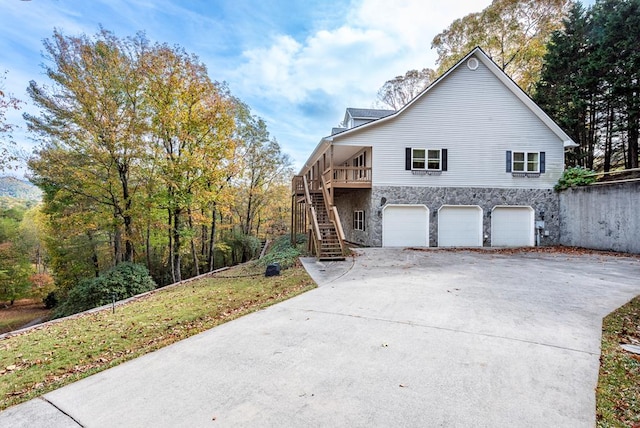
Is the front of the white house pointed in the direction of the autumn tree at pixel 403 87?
no

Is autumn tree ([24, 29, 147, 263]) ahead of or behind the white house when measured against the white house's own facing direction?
ahead

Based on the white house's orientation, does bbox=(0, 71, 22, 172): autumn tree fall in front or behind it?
in front

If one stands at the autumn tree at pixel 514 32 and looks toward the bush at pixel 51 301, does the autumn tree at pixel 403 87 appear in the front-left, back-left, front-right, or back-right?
front-right

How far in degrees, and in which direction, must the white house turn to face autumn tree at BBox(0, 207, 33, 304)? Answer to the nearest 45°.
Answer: approximately 90° to its right

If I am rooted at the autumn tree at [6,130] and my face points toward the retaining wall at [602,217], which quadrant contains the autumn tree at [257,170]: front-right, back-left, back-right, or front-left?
front-left

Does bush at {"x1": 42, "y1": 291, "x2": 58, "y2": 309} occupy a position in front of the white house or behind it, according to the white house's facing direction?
in front

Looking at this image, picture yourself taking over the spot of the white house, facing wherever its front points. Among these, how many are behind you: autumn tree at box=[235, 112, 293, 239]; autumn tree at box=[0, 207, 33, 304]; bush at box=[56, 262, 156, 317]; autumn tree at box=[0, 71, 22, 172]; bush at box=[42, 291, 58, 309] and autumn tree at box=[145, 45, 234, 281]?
0
